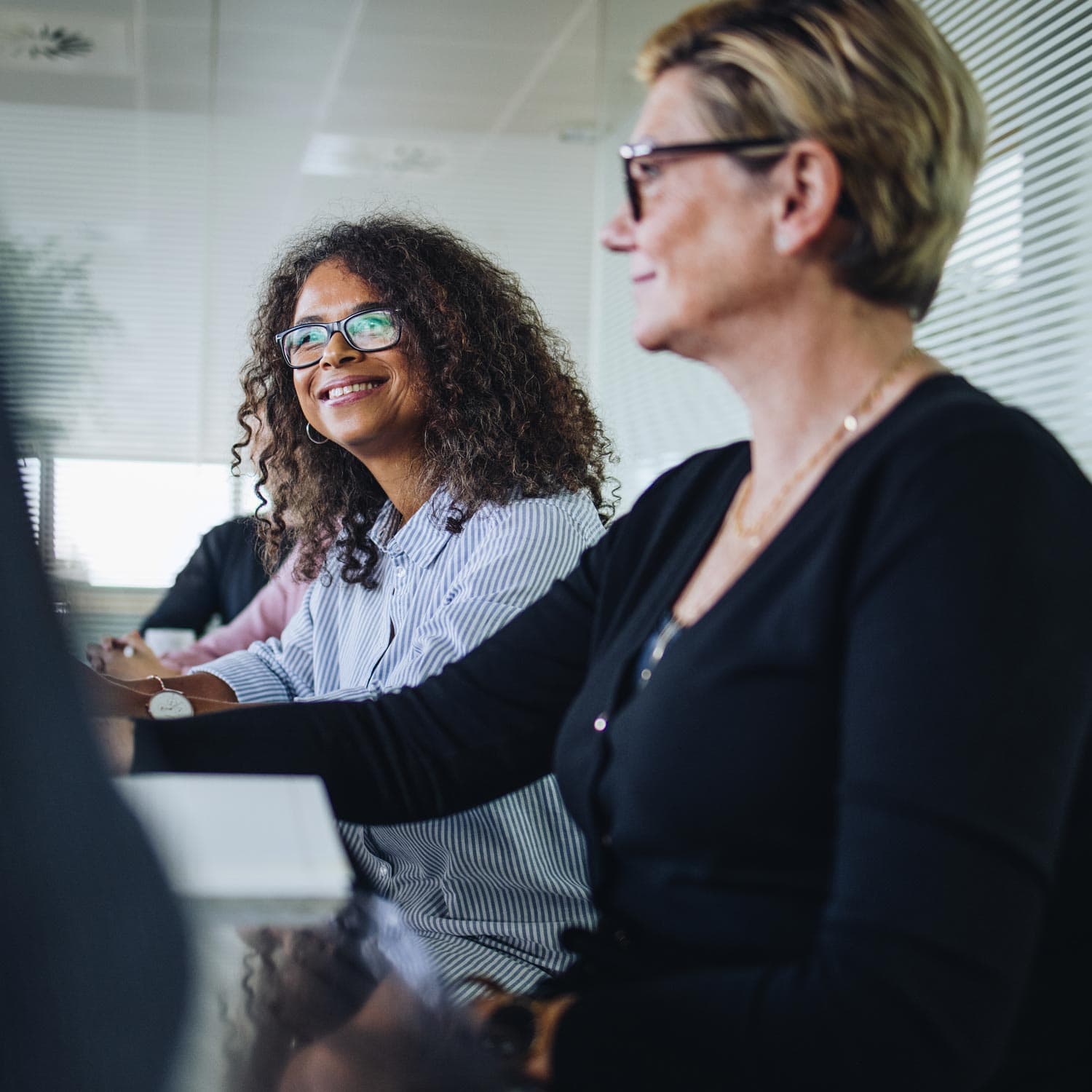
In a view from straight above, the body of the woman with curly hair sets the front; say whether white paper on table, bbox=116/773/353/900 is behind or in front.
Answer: in front

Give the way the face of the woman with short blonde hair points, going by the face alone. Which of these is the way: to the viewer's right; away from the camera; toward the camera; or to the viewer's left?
to the viewer's left

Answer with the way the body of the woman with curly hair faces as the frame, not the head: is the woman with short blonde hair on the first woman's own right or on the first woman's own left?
on the first woman's own left

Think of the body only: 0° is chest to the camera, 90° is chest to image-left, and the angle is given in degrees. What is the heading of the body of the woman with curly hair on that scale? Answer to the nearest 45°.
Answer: approximately 45°

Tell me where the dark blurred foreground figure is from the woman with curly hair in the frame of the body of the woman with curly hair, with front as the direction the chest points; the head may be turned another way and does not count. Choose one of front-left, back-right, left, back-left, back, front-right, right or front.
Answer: front-left
